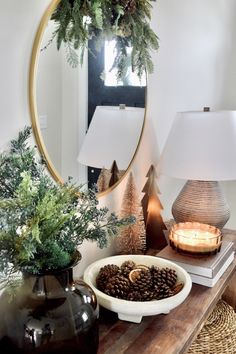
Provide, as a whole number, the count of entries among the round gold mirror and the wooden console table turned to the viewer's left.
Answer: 0

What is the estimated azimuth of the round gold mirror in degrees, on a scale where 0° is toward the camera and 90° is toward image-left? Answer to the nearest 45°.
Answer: approximately 315°

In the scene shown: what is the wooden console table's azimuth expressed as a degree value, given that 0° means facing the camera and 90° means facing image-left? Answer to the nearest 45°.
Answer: approximately 315°
